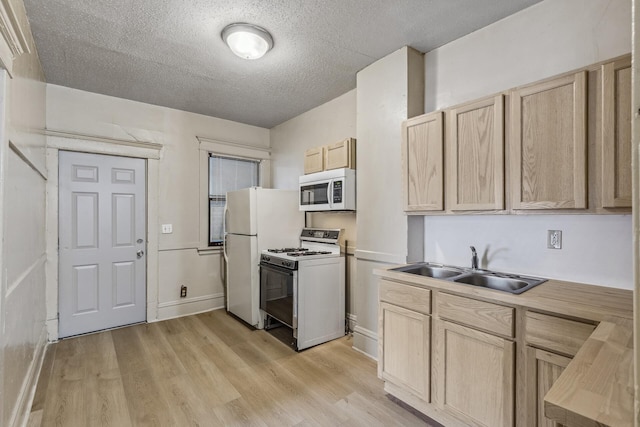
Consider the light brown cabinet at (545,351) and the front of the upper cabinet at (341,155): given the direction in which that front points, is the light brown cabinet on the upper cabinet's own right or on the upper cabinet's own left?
on the upper cabinet's own left

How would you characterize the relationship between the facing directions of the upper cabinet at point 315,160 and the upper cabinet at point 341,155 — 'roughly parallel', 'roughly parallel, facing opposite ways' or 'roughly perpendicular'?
roughly parallel

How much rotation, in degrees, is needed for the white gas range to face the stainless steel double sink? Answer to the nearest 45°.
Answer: approximately 90° to its left

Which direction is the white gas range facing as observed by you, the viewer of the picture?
facing the viewer and to the left of the viewer

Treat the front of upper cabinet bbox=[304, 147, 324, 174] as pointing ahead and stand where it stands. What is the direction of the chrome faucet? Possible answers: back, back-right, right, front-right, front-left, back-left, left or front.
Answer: left

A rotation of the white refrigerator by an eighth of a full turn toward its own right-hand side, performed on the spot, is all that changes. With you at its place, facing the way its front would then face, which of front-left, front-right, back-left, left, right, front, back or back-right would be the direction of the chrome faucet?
back-left

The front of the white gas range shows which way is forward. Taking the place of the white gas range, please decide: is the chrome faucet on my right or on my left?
on my left

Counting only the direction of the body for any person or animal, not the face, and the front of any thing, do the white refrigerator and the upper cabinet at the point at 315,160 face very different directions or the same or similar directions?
same or similar directions

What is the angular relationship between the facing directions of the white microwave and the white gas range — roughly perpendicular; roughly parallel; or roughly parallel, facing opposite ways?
roughly parallel

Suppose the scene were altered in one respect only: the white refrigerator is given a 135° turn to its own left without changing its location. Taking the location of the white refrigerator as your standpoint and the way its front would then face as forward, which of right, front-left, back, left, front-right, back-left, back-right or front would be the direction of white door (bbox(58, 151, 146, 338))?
back

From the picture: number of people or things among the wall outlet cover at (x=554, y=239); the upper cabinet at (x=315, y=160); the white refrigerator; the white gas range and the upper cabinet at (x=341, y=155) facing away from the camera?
0

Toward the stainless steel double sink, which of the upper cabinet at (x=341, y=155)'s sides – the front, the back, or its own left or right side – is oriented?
left

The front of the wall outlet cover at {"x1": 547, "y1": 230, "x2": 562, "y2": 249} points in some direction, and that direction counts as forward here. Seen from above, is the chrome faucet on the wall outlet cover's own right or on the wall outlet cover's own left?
on the wall outlet cover's own right

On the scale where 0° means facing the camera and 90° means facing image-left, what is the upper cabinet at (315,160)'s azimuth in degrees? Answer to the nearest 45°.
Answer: approximately 45°

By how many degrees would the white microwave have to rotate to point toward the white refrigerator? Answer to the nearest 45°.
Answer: approximately 90° to its right
